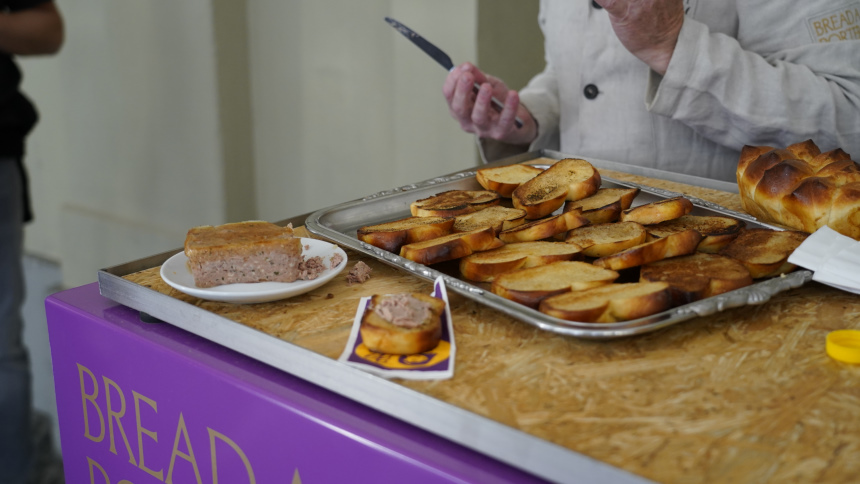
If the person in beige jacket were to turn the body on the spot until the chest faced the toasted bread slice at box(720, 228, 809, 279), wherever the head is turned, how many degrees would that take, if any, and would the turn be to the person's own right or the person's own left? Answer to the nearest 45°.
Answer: approximately 45° to the person's own left

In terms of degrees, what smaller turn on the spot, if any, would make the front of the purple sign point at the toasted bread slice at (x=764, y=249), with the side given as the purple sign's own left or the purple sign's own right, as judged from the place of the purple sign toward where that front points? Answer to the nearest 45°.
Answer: approximately 135° to the purple sign's own left

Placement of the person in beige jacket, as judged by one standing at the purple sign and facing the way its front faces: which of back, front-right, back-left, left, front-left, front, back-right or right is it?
back

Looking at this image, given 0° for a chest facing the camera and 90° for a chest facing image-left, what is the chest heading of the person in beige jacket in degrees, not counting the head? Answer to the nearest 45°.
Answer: approximately 45°
